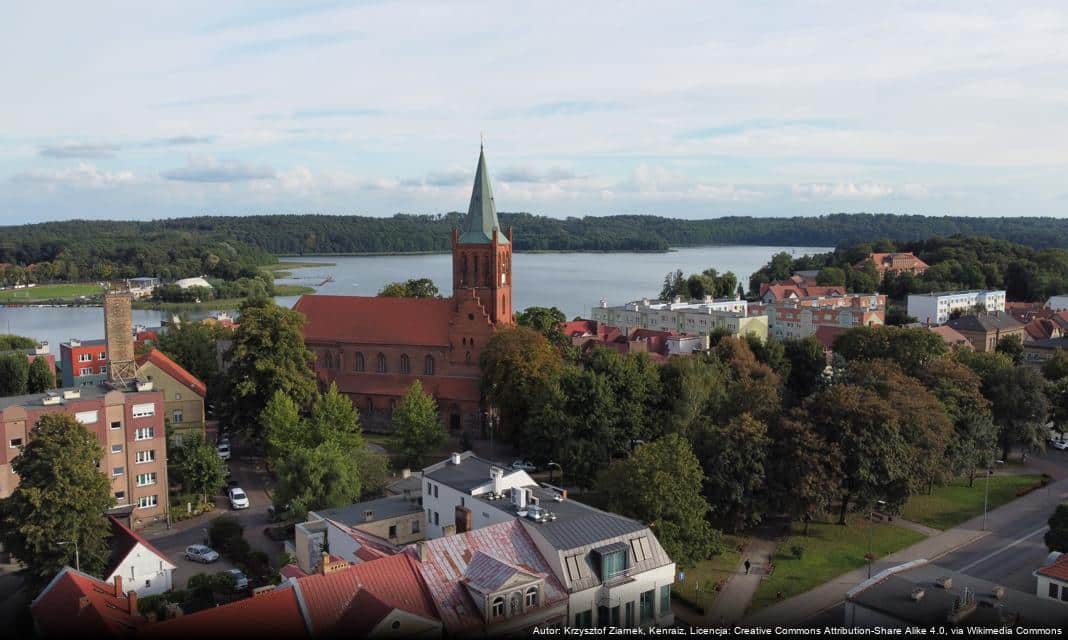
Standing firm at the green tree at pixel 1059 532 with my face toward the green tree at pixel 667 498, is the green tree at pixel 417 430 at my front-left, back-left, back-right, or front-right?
front-right

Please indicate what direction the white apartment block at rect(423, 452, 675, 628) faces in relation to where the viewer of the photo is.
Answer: facing the viewer and to the right of the viewer

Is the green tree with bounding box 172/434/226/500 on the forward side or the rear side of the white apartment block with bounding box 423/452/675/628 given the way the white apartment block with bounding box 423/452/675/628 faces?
on the rear side

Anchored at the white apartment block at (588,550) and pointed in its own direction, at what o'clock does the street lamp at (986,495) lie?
The street lamp is roughly at 9 o'clock from the white apartment block.

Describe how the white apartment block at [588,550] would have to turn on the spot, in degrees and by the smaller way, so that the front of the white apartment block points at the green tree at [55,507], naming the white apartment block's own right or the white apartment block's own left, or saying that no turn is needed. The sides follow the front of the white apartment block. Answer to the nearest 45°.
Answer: approximately 135° to the white apartment block's own right

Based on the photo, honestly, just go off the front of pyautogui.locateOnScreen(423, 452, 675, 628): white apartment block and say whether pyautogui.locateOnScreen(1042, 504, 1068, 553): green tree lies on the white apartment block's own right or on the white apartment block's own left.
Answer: on the white apartment block's own left

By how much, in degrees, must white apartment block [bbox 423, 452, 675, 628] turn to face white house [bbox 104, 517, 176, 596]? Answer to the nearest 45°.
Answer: approximately 135° to its right

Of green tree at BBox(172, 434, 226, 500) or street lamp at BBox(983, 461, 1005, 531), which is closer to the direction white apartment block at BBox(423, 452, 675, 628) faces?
the street lamp

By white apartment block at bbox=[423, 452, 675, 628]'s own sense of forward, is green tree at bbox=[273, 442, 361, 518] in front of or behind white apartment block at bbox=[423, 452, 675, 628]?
behind

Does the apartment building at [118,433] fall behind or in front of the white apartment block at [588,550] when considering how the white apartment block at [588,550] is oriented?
behind

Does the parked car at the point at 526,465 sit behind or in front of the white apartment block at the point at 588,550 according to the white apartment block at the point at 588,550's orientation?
behind

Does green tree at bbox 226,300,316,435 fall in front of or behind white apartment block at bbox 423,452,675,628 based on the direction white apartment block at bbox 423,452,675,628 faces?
behind

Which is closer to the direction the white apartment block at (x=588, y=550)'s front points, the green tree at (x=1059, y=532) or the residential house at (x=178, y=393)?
the green tree
